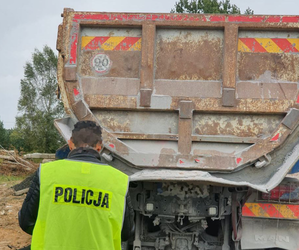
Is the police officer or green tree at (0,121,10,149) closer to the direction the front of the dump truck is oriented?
the green tree

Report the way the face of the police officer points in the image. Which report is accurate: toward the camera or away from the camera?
away from the camera

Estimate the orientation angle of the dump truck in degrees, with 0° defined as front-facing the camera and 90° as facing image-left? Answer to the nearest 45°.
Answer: approximately 180°

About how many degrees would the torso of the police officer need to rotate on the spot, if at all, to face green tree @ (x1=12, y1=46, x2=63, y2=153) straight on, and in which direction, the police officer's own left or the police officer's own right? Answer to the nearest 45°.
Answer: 0° — they already face it

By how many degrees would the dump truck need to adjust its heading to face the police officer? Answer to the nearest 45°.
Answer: approximately 180°

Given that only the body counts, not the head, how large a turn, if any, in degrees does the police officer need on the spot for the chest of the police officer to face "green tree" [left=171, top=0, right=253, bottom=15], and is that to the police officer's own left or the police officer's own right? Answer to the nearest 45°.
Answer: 0° — they already face it

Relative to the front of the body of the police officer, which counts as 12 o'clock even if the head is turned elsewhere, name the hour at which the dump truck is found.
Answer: The dump truck is roughly at 1 o'clock from the police officer.

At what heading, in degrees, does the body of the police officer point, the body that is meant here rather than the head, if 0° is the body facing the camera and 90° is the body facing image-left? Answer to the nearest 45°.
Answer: approximately 180°

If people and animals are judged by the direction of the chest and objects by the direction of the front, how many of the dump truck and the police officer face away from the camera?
2
